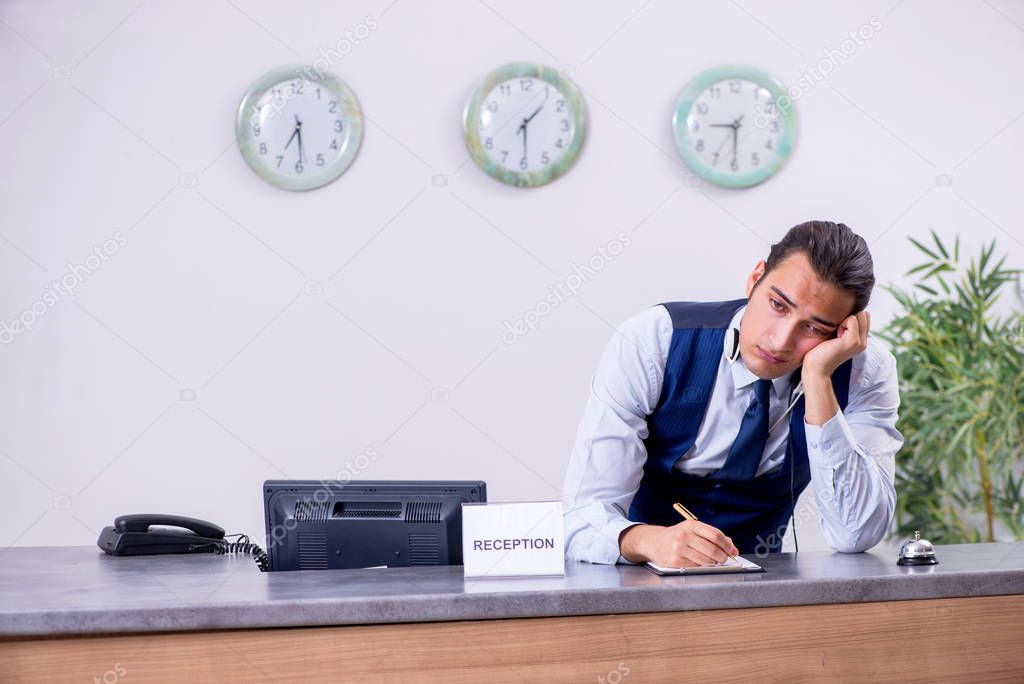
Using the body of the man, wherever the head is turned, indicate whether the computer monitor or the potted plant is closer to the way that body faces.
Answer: the computer monitor

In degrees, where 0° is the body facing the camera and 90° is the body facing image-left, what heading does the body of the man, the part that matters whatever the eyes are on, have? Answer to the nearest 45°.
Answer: approximately 0°

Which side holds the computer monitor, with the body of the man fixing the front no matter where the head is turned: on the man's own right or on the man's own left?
on the man's own right

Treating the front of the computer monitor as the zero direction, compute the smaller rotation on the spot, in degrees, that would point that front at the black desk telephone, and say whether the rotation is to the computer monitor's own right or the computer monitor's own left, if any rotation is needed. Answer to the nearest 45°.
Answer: approximately 45° to the computer monitor's own left

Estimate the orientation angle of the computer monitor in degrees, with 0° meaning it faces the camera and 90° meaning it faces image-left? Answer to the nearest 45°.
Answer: approximately 180°
